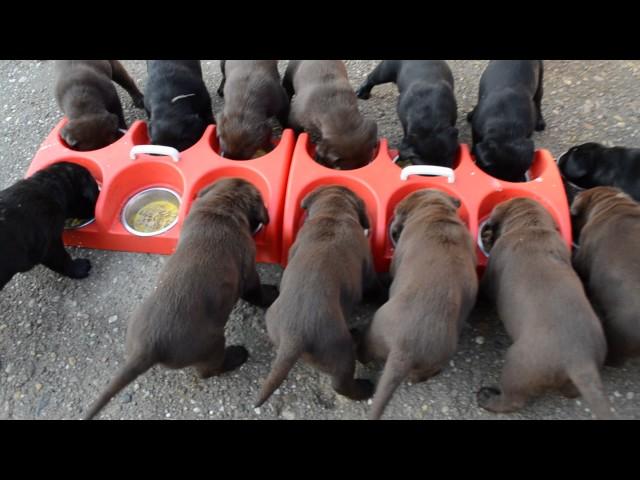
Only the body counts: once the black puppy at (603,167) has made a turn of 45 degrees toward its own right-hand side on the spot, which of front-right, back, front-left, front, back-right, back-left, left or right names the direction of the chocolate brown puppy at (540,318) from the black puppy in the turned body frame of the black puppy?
back-left

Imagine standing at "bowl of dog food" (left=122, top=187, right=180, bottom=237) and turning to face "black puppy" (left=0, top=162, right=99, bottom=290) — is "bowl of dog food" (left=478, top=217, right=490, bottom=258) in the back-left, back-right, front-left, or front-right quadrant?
back-left

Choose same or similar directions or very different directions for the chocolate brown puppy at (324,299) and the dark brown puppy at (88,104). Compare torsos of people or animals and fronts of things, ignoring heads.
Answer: very different directions

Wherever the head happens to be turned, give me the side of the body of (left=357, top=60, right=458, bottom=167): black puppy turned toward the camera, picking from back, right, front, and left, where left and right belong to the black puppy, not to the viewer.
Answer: front

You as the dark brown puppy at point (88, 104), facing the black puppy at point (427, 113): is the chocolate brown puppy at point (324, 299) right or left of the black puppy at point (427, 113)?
right

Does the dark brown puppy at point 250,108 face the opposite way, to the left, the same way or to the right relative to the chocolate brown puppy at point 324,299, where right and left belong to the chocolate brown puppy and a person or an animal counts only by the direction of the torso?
the opposite way

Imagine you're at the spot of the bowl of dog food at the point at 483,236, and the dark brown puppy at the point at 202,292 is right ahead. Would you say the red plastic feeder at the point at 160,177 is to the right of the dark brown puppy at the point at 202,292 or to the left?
right

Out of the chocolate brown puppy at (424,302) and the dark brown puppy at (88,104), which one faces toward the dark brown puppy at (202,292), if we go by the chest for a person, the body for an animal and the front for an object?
the dark brown puppy at (88,104)

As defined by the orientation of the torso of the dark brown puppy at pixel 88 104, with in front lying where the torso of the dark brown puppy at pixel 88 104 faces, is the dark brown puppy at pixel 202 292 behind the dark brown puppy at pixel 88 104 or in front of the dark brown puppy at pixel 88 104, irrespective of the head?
in front

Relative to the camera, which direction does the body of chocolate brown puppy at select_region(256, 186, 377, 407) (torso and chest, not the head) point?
away from the camera

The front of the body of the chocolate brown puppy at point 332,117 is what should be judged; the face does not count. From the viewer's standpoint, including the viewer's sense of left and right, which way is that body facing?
facing the viewer

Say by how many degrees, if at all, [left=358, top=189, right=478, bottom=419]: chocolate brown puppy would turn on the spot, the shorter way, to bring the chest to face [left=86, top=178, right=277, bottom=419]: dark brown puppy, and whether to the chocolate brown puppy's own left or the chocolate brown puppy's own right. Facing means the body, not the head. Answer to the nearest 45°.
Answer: approximately 90° to the chocolate brown puppy's own left

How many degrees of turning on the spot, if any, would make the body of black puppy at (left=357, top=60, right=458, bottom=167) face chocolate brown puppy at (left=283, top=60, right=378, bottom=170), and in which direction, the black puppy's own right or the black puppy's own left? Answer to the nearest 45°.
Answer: approximately 90° to the black puppy's own right

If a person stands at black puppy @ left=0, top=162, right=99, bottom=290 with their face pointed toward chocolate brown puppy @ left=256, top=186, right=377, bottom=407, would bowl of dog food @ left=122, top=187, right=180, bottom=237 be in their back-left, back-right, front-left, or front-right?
front-left

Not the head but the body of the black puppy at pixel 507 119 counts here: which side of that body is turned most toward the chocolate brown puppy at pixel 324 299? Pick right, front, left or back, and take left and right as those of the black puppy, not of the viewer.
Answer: front

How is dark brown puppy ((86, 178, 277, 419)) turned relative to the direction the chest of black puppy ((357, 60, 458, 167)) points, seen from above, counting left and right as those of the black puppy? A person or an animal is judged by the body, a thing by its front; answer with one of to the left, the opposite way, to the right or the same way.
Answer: the opposite way

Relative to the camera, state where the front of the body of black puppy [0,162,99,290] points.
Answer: to the viewer's right

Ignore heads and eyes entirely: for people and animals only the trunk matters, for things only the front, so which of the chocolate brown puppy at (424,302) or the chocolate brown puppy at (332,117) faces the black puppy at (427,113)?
the chocolate brown puppy at (424,302)
